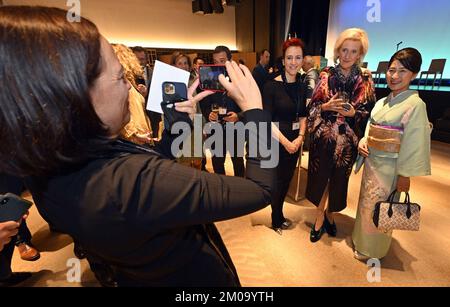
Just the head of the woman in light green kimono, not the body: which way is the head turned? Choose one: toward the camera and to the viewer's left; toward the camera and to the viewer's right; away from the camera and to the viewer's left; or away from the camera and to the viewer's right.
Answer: toward the camera and to the viewer's left

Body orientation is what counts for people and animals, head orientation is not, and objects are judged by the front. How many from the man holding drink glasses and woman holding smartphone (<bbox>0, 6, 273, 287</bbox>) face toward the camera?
1

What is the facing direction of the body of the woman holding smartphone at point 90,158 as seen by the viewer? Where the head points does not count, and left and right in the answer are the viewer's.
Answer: facing away from the viewer and to the right of the viewer

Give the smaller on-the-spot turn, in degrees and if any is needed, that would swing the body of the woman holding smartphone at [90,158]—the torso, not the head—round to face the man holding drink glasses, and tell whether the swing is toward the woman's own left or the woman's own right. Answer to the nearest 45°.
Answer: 0° — they already face them

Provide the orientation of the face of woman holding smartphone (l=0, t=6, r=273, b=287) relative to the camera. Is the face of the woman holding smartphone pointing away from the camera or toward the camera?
away from the camera

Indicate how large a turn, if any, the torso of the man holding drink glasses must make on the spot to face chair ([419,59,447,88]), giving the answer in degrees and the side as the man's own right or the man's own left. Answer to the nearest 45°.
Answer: approximately 135° to the man's own left

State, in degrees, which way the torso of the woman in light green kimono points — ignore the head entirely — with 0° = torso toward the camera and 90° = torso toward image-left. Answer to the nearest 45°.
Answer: approximately 45°

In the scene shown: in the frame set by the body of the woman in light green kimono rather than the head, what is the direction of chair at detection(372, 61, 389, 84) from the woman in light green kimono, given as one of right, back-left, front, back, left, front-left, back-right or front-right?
back-right

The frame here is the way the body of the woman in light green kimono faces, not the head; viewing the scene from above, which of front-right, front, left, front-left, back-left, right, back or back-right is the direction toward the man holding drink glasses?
front-right

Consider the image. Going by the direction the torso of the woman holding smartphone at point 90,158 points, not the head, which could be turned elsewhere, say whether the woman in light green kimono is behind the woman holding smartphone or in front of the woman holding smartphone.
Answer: in front

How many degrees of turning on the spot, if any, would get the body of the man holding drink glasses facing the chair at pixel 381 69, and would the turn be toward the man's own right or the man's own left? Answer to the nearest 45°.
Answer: approximately 135° to the man's own left
